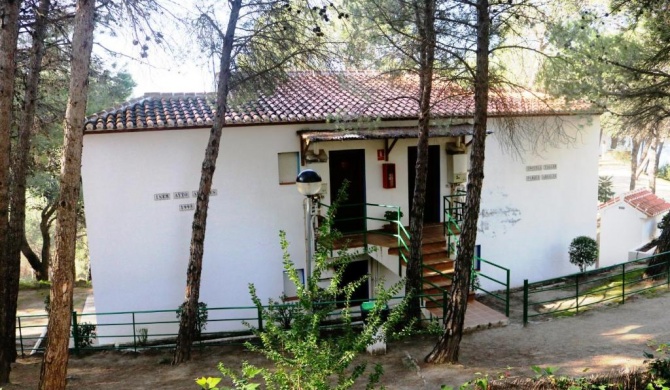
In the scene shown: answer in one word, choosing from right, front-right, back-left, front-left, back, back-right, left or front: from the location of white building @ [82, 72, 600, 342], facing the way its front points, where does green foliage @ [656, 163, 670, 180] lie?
back-left

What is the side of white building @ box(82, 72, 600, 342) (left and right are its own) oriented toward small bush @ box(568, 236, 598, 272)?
left

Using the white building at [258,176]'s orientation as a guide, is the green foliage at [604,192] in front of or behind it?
behind

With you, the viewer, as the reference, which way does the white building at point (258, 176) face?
facing the viewer

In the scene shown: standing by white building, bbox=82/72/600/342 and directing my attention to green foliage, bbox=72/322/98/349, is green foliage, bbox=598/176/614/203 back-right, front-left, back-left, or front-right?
back-right

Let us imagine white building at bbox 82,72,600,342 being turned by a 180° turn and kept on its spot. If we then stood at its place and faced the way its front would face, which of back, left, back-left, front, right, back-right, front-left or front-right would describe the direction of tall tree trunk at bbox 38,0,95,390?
back

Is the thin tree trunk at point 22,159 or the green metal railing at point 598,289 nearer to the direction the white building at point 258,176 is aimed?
the thin tree trunk

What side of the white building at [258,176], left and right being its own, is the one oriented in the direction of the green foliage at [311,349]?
front

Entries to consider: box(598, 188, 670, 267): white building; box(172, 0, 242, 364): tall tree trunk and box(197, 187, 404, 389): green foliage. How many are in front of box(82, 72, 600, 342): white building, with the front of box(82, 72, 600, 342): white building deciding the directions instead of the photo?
2

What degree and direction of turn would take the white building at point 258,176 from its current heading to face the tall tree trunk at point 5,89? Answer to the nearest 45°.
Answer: approximately 45° to its right

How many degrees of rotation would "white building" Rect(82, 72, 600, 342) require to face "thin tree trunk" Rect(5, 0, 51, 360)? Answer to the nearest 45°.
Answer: approximately 45° to its right

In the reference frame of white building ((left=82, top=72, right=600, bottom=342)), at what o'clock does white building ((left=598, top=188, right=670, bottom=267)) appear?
white building ((left=598, top=188, right=670, bottom=267)) is roughly at 8 o'clock from white building ((left=82, top=72, right=600, bottom=342)).

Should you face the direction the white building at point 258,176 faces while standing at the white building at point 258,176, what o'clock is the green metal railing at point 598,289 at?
The green metal railing is roughly at 9 o'clock from the white building.

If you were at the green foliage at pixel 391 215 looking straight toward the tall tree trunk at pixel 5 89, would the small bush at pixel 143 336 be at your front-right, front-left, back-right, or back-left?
front-right
